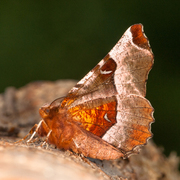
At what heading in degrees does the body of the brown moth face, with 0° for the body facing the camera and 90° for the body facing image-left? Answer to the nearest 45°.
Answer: approximately 90°
